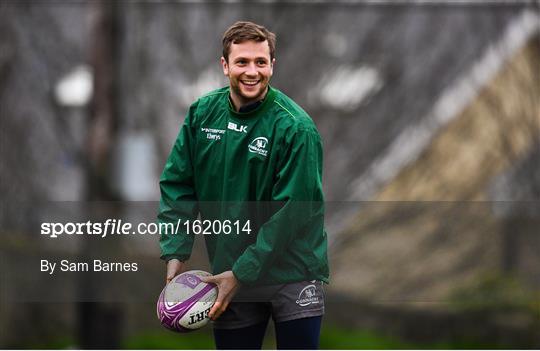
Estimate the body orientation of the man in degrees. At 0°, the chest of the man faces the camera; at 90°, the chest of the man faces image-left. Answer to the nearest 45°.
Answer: approximately 45°
